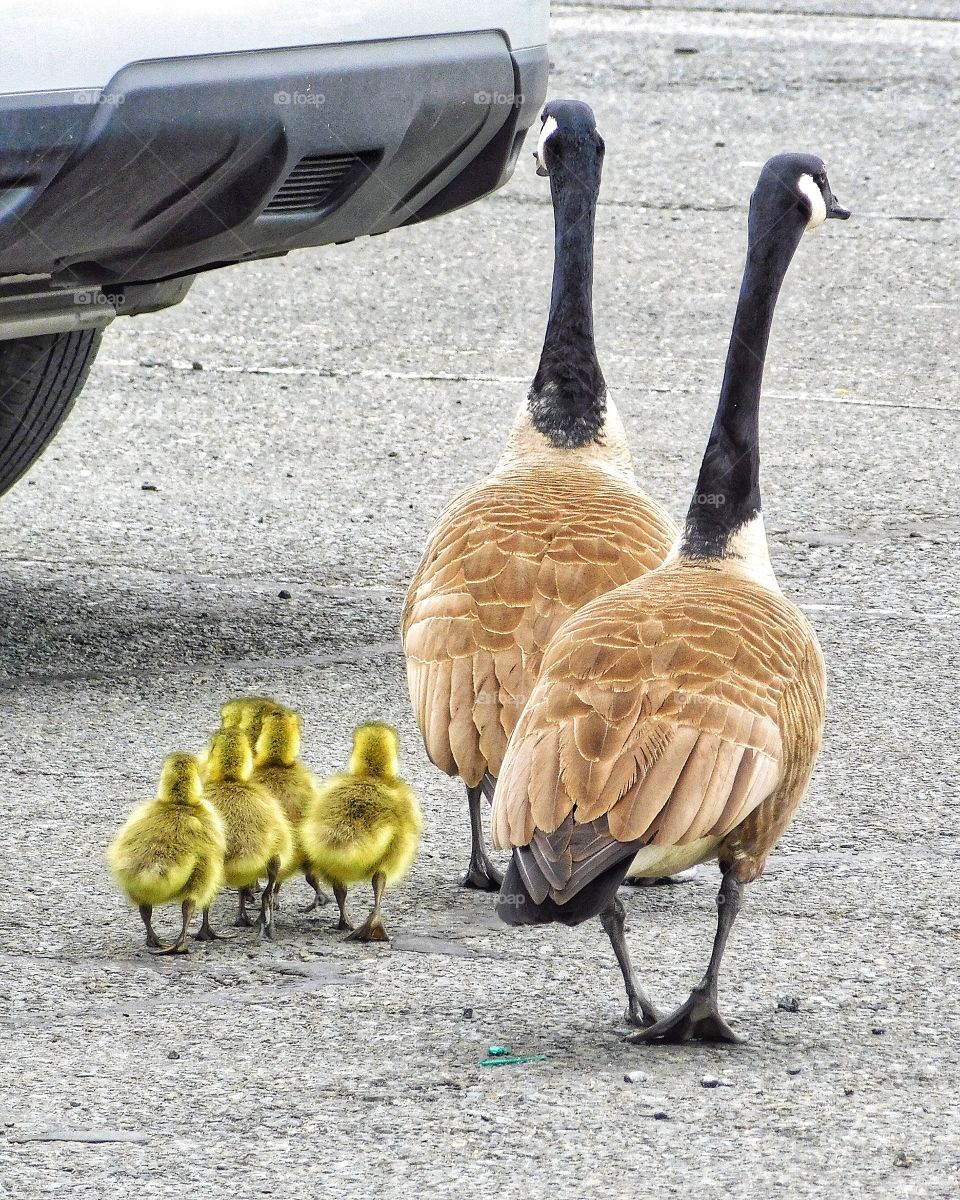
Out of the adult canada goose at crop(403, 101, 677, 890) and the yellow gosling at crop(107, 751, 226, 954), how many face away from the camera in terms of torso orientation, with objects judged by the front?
2

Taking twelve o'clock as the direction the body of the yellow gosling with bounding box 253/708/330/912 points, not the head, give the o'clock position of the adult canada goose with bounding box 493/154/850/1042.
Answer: The adult canada goose is roughly at 5 o'clock from the yellow gosling.

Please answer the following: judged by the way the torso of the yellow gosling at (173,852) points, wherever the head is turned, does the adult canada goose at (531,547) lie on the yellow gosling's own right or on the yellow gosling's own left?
on the yellow gosling's own right

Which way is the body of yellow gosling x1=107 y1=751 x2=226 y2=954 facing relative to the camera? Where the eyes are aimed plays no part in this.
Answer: away from the camera

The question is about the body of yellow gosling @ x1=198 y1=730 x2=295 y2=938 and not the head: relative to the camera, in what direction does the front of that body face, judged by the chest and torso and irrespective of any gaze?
away from the camera

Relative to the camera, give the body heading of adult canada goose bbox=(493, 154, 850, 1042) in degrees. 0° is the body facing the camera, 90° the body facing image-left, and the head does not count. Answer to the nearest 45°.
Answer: approximately 225°

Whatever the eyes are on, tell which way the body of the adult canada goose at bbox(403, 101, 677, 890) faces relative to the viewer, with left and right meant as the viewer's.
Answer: facing away from the viewer

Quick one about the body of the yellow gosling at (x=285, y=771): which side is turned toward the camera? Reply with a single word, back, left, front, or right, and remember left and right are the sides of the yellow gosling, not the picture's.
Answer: back
